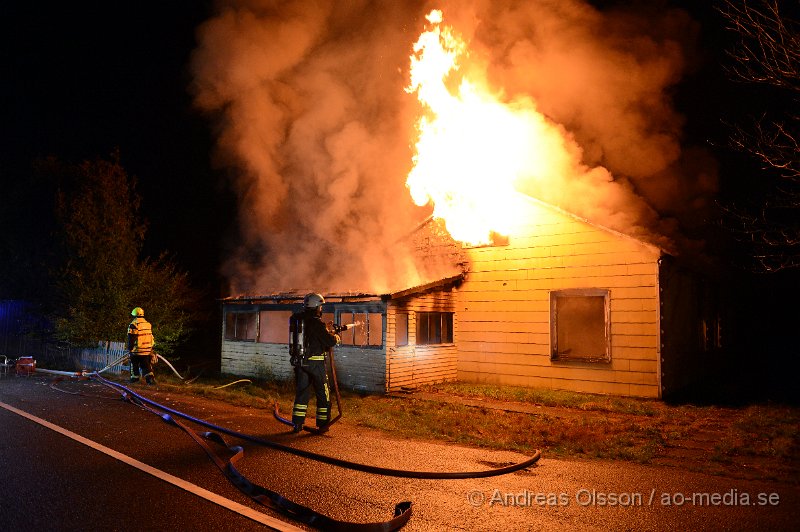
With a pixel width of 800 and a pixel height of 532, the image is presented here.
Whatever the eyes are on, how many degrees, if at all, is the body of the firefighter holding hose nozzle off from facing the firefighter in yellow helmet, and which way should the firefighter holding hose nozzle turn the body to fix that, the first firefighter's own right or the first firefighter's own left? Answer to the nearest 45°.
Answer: approximately 90° to the first firefighter's own left

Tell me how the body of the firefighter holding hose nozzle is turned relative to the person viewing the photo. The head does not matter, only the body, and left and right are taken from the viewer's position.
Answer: facing away from the viewer and to the right of the viewer

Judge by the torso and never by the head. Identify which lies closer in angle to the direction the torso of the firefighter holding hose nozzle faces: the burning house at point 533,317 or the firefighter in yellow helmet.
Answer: the burning house

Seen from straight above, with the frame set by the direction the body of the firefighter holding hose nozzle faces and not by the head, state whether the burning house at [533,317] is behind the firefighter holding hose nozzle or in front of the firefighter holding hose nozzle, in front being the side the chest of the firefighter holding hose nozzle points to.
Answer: in front
